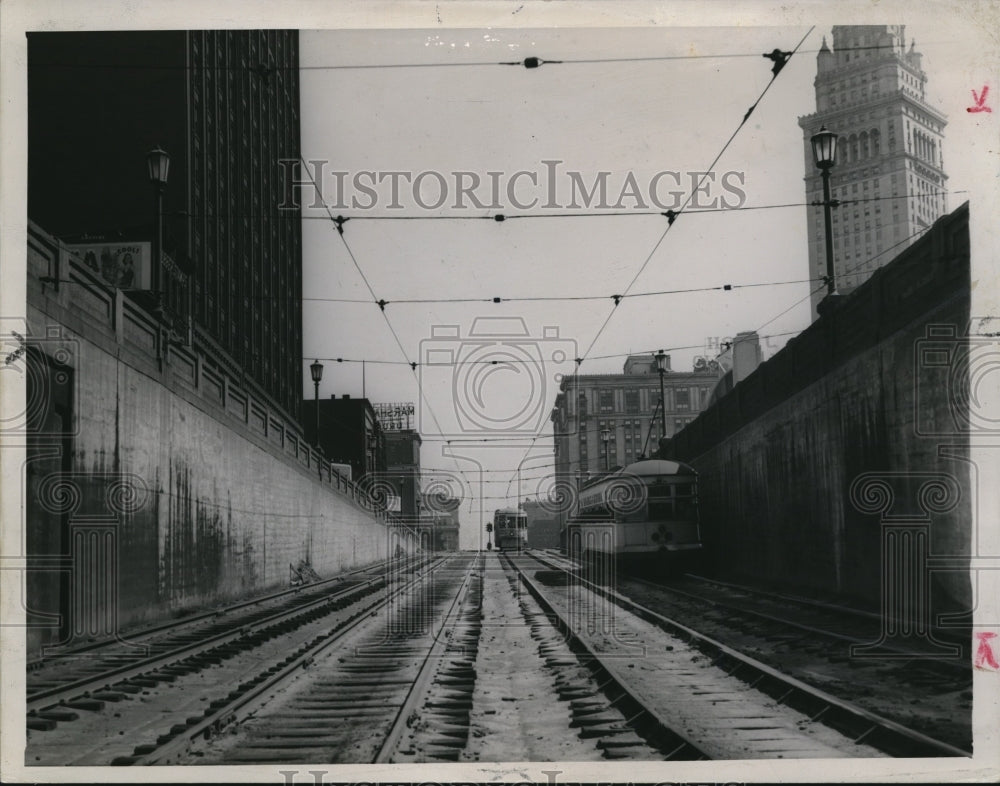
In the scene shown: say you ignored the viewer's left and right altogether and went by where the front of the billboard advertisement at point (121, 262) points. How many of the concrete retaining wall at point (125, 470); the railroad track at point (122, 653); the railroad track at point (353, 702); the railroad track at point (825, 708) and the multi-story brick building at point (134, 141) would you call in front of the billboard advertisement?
4

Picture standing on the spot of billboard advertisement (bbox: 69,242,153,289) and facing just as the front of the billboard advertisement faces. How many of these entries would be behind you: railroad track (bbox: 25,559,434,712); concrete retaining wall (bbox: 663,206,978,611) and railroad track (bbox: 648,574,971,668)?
0

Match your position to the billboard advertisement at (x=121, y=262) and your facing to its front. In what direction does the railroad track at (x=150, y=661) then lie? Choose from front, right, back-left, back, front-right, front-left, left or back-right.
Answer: front

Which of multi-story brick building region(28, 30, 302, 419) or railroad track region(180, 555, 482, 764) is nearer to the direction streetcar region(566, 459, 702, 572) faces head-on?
the railroad track

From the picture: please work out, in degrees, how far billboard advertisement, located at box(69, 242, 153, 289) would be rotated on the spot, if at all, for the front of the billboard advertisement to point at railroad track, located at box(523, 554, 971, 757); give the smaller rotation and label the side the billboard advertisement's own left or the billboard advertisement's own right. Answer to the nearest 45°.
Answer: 0° — it already faces it

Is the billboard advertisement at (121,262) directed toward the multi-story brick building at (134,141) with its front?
no

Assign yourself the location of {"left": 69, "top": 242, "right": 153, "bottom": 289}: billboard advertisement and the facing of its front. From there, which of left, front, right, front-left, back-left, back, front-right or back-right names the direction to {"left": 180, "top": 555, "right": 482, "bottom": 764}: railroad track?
front

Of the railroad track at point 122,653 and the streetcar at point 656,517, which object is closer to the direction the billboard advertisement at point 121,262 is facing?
the railroad track

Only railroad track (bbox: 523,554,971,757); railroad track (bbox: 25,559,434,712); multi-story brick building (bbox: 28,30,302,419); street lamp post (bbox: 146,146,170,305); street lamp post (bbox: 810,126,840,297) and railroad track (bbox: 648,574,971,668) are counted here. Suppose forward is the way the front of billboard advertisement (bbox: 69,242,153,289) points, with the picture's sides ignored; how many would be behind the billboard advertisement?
1

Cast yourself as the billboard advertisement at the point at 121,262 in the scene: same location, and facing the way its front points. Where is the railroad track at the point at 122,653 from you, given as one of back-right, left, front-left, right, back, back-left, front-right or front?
front

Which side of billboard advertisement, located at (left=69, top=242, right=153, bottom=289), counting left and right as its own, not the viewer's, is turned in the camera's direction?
front
